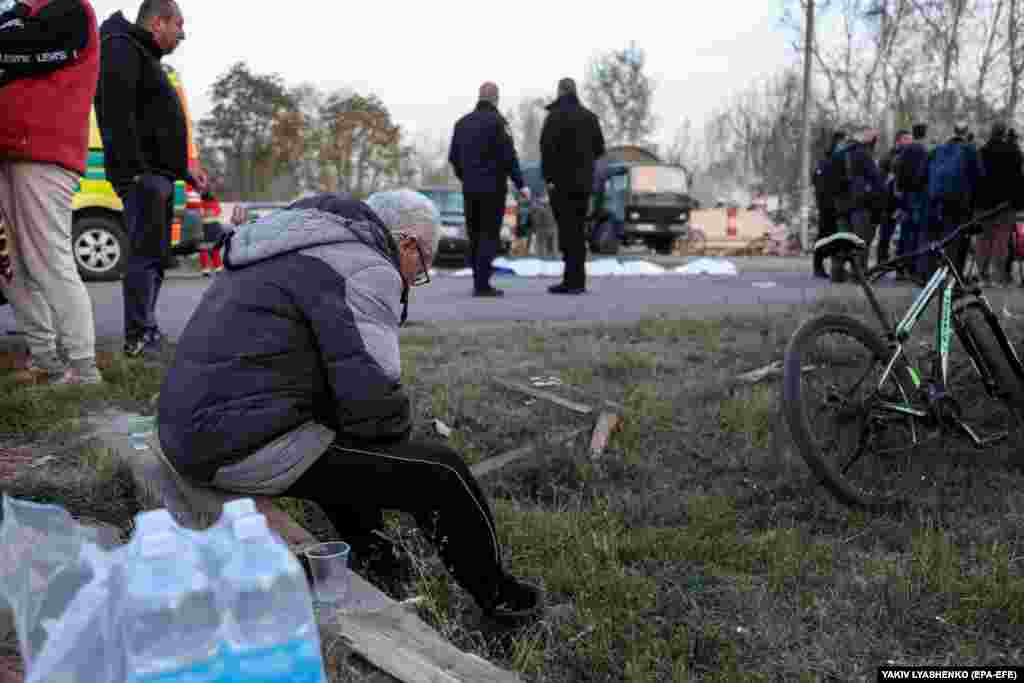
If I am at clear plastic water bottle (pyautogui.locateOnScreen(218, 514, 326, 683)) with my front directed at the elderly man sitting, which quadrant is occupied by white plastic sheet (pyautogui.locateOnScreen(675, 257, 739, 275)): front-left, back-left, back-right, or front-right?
front-right

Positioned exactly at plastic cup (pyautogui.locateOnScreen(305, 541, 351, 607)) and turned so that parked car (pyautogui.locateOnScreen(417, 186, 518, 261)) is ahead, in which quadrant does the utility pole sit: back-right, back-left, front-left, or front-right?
front-right

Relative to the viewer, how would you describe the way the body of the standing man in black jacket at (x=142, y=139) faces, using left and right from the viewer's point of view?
facing to the right of the viewer

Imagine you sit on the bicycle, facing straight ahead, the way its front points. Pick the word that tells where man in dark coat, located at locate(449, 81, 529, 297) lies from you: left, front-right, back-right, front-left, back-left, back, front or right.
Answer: left

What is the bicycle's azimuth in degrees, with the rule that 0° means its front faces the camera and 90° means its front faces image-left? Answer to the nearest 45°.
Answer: approximately 225°

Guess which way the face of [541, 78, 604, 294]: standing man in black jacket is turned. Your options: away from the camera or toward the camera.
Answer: away from the camera

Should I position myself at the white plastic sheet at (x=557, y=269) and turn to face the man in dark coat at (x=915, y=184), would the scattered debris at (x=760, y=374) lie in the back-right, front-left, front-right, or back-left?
front-right

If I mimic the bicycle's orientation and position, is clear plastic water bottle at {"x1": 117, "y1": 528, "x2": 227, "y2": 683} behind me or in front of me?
behind

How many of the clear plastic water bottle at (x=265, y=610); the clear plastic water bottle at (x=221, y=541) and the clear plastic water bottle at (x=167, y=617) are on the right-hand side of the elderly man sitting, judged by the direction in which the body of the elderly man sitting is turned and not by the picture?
3

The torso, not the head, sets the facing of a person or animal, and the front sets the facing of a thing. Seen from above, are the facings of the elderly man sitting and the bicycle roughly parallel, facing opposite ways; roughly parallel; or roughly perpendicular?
roughly parallel

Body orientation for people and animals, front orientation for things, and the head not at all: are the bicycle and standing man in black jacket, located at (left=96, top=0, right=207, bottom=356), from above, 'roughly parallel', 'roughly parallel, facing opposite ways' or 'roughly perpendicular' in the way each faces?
roughly parallel

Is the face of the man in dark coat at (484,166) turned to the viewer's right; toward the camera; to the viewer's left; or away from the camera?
away from the camera

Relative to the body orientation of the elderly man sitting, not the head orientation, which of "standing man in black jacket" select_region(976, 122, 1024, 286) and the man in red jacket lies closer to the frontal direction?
the standing man in black jacket
